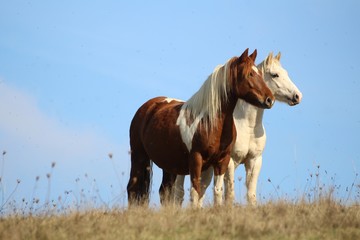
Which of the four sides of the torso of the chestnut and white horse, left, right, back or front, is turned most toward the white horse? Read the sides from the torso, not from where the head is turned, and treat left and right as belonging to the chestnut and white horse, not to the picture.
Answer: left

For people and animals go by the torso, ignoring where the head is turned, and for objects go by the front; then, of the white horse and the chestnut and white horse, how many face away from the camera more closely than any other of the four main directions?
0

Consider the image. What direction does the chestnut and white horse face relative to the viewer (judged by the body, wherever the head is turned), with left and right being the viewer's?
facing the viewer and to the right of the viewer

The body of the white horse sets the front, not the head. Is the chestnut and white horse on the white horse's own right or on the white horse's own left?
on the white horse's own right
